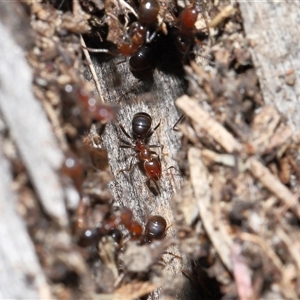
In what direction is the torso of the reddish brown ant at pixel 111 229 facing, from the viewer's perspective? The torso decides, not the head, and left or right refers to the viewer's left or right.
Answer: facing to the right of the viewer

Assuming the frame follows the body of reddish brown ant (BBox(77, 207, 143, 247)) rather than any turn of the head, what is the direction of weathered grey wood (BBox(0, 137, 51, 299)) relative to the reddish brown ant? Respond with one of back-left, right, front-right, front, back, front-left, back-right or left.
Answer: back-right

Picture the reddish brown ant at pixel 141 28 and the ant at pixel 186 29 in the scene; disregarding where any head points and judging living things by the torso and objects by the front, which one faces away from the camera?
the ant

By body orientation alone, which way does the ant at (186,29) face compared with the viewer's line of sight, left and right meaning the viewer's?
facing away from the viewer

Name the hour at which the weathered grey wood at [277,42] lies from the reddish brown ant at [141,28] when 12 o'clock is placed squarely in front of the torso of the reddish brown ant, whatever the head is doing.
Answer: The weathered grey wood is roughly at 9 o'clock from the reddish brown ant.

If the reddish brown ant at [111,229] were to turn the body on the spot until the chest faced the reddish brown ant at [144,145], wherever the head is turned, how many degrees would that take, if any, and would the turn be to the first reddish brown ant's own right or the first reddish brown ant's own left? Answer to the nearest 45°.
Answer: approximately 45° to the first reddish brown ant's own left

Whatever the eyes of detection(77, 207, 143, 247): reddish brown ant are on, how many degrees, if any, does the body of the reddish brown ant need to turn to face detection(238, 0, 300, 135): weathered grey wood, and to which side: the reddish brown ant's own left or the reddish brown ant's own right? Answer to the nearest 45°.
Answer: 0° — it already faces it

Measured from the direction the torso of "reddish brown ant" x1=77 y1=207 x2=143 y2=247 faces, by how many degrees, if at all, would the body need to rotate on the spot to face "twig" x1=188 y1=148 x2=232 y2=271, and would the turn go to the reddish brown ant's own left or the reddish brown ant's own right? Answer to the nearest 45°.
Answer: approximately 45° to the reddish brown ant's own right
